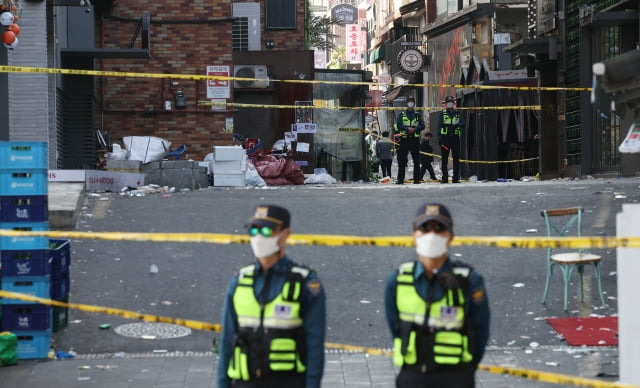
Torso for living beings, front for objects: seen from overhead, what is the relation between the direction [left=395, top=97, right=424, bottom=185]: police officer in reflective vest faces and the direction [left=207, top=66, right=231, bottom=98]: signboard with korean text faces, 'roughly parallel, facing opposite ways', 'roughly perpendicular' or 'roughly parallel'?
roughly parallel

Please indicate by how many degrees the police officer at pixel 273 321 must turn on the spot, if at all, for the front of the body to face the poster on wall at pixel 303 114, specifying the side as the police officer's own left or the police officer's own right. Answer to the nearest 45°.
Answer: approximately 135° to the police officer's own right

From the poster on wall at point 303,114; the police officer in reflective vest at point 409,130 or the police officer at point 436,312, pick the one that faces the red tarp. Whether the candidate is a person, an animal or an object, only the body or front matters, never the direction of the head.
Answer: the poster on wall

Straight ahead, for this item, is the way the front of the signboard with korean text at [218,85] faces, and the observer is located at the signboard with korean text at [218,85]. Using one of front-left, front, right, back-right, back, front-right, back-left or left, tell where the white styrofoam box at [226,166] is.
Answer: front

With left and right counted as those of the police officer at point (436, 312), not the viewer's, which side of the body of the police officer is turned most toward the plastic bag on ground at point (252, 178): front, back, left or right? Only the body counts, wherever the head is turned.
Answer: back

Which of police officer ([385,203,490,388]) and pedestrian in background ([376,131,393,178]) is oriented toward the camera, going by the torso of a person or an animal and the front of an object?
the police officer

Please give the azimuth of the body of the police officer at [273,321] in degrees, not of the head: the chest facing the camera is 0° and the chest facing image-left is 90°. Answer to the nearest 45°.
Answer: approximately 45°

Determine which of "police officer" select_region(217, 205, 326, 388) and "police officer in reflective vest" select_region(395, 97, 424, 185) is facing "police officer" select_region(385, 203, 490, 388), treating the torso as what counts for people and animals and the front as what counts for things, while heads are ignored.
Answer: the police officer in reflective vest

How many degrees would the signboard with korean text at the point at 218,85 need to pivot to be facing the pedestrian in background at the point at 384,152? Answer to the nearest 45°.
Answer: approximately 135° to its left

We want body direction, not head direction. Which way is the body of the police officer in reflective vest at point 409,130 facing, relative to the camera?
toward the camera

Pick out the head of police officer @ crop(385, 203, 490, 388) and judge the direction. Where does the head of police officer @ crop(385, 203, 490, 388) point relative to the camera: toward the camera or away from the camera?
toward the camera

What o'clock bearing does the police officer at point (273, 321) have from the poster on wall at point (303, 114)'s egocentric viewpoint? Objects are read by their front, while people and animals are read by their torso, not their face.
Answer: The police officer is roughly at 12 o'clock from the poster on wall.

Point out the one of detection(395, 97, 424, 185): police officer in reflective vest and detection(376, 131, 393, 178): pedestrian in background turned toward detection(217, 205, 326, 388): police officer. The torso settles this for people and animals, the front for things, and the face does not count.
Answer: the police officer in reflective vest

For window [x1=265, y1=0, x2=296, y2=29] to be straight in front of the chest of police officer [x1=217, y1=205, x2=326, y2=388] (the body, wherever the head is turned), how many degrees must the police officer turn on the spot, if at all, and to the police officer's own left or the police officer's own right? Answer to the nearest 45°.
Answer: approximately 135° to the police officer's own right

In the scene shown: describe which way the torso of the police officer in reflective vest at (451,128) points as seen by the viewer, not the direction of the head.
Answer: toward the camera

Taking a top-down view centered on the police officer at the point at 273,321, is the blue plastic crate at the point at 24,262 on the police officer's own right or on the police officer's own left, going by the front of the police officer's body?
on the police officer's own right

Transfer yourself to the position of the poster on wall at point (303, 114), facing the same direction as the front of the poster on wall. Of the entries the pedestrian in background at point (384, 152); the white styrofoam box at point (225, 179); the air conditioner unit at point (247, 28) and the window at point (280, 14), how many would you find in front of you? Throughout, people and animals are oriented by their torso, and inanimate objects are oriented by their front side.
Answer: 1

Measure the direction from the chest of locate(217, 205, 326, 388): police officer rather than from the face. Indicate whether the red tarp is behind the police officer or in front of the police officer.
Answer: behind
